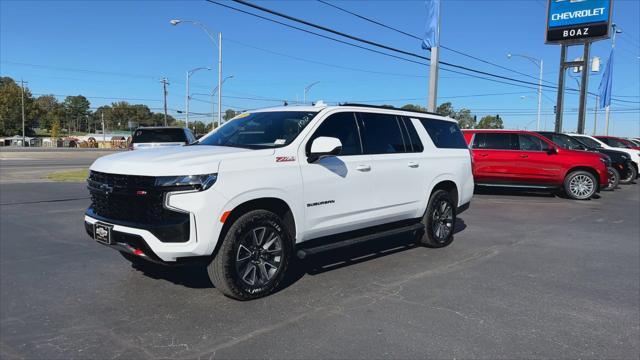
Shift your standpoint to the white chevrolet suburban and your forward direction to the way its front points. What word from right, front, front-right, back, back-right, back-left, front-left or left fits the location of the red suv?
back

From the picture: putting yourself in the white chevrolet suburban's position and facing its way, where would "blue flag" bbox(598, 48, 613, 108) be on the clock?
The blue flag is roughly at 6 o'clock from the white chevrolet suburban.

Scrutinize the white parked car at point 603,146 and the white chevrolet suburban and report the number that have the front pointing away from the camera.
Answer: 0

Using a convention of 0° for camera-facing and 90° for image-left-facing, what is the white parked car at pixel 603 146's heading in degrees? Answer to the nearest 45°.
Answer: approximately 315°

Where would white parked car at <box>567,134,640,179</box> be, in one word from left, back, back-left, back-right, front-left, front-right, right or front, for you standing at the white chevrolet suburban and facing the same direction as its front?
back

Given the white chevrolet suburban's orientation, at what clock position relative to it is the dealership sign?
The dealership sign is roughly at 6 o'clock from the white chevrolet suburban.

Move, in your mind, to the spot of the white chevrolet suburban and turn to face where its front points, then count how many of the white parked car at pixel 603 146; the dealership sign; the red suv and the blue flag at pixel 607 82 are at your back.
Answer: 4

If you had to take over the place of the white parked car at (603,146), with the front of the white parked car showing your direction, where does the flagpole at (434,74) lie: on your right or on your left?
on your right

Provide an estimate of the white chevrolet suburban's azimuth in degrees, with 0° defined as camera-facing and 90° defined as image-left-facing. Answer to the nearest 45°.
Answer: approximately 45°
